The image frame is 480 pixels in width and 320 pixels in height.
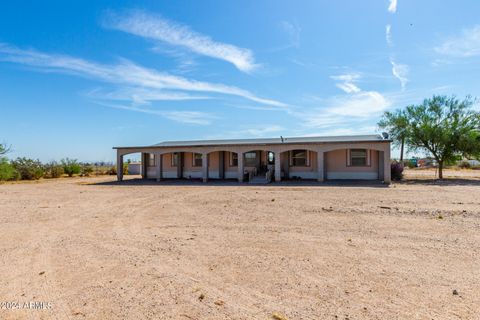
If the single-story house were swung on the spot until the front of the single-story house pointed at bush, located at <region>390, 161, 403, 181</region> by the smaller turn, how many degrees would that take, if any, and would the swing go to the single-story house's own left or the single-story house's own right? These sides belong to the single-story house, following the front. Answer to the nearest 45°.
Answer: approximately 90° to the single-story house's own left

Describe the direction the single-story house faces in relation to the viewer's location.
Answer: facing the viewer

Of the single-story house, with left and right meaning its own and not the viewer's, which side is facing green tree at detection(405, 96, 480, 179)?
left

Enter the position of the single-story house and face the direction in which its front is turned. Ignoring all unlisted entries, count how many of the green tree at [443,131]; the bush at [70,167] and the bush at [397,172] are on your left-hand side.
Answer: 2

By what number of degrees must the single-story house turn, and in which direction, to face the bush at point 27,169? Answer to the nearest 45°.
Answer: approximately 90° to its right

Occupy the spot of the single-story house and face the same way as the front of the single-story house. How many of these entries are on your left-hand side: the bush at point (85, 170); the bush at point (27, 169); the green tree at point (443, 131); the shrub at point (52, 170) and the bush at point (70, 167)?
1

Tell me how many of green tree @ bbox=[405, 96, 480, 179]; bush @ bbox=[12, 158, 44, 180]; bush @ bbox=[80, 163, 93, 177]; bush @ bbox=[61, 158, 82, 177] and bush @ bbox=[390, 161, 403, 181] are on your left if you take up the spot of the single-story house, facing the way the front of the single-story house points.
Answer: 2

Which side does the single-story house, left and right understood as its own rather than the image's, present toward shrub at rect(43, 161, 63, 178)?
right

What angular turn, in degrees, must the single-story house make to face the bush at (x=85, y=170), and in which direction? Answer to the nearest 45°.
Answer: approximately 135° to its right

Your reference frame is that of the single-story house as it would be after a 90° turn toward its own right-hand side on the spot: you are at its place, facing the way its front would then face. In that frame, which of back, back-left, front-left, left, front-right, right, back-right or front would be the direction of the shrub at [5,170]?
front

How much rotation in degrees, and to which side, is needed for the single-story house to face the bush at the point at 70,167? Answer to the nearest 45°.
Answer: approximately 135° to its right
